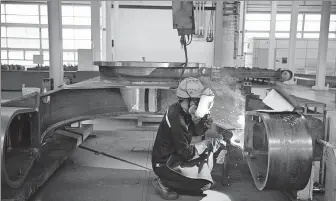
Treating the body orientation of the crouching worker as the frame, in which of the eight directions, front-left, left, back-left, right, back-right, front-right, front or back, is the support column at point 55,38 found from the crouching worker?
back-left

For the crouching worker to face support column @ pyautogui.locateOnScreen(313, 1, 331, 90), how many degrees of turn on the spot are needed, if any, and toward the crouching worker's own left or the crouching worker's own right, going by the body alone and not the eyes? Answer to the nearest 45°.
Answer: approximately 45° to the crouching worker's own left

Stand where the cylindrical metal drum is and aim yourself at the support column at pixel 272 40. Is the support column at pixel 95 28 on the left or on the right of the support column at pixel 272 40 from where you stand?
left

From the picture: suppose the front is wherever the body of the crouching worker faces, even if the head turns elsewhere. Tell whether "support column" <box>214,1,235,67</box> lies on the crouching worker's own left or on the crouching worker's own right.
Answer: on the crouching worker's own left

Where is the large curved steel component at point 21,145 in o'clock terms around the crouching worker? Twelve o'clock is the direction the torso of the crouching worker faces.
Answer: The large curved steel component is roughly at 6 o'clock from the crouching worker.

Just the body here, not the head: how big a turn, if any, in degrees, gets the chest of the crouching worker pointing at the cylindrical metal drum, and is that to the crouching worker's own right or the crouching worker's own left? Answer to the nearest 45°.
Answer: approximately 45° to the crouching worker's own right

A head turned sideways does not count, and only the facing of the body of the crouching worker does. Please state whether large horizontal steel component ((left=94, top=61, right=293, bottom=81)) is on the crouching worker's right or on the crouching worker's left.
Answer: on the crouching worker's left

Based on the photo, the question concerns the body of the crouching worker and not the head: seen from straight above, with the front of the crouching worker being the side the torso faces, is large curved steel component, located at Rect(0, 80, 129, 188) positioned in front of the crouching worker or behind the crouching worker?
behind

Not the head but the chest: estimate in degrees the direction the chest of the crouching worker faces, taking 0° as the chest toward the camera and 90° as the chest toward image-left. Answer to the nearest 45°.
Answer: approximately 270°
